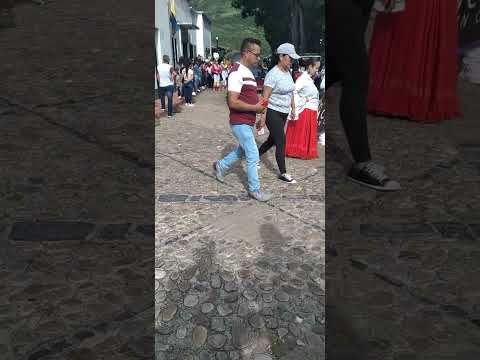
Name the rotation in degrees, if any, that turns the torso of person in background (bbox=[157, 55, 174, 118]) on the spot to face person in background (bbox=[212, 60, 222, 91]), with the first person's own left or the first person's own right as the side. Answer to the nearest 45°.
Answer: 0° — they already face them

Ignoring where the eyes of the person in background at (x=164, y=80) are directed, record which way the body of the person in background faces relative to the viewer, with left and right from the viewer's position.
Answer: facing away from the viewer
